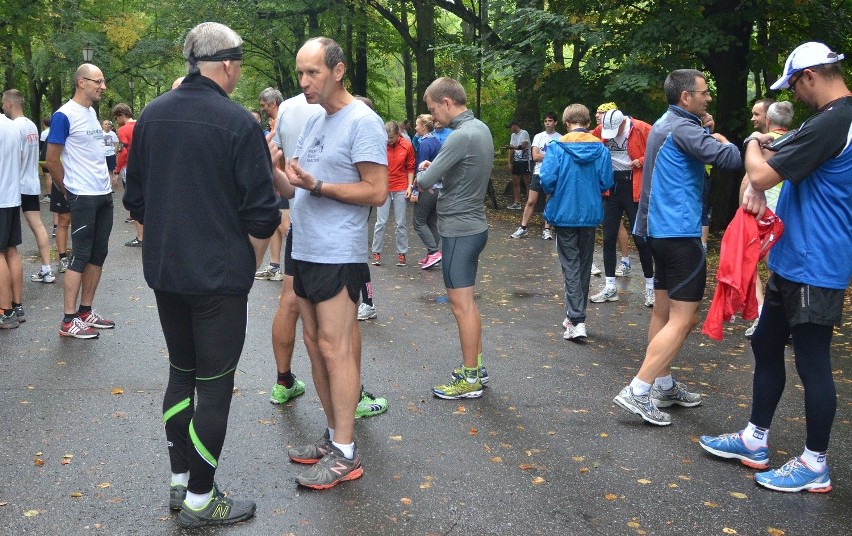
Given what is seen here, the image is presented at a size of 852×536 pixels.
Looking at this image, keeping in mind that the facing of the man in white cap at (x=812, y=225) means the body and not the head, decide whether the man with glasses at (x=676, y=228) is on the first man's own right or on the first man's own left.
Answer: on the first man's own right

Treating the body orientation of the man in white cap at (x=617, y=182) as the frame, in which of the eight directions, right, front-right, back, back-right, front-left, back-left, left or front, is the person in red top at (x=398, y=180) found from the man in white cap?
right

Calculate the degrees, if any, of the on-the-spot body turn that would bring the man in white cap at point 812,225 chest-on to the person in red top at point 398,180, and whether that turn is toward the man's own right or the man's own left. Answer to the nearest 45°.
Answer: approximately 45° to the man's own right

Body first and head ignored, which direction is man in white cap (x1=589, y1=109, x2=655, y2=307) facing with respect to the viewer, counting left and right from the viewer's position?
facing the viewer and to the left of the viewer

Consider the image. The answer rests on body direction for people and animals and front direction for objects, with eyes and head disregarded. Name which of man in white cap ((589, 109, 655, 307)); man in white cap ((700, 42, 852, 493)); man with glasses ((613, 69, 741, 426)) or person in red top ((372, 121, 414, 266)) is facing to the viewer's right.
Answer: the man with glasses

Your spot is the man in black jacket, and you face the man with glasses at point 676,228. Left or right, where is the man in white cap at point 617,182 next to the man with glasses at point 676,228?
left

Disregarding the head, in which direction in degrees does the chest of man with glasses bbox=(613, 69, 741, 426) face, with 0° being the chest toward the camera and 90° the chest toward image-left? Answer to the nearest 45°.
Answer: approximately 270°

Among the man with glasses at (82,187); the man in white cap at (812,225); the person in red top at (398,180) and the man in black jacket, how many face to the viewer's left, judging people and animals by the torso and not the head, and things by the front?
1

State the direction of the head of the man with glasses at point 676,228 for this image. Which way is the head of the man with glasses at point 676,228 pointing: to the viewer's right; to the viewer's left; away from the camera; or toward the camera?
to the viewer's right

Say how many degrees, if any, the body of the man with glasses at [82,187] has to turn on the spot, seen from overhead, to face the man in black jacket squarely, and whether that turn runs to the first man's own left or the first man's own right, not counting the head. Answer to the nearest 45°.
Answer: approximately 45° to the first man's own right

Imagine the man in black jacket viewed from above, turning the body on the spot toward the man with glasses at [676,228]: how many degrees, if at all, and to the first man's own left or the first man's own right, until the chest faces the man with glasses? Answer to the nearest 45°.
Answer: approximately 45° to the first man's own right

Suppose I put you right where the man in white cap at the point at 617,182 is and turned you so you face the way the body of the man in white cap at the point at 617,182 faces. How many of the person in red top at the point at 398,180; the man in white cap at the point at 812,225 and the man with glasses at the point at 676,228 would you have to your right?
1

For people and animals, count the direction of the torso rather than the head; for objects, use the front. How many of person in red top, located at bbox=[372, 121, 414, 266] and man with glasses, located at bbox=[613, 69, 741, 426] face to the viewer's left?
0

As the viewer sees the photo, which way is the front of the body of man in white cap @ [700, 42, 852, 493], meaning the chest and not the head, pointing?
to the viewer's left

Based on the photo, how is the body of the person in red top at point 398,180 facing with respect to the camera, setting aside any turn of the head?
toward the camera

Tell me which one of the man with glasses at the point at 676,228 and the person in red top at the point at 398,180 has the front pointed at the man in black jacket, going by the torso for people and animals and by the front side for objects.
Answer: the person in red top

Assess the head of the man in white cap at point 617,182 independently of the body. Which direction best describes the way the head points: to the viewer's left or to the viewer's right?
to the viewer's left
